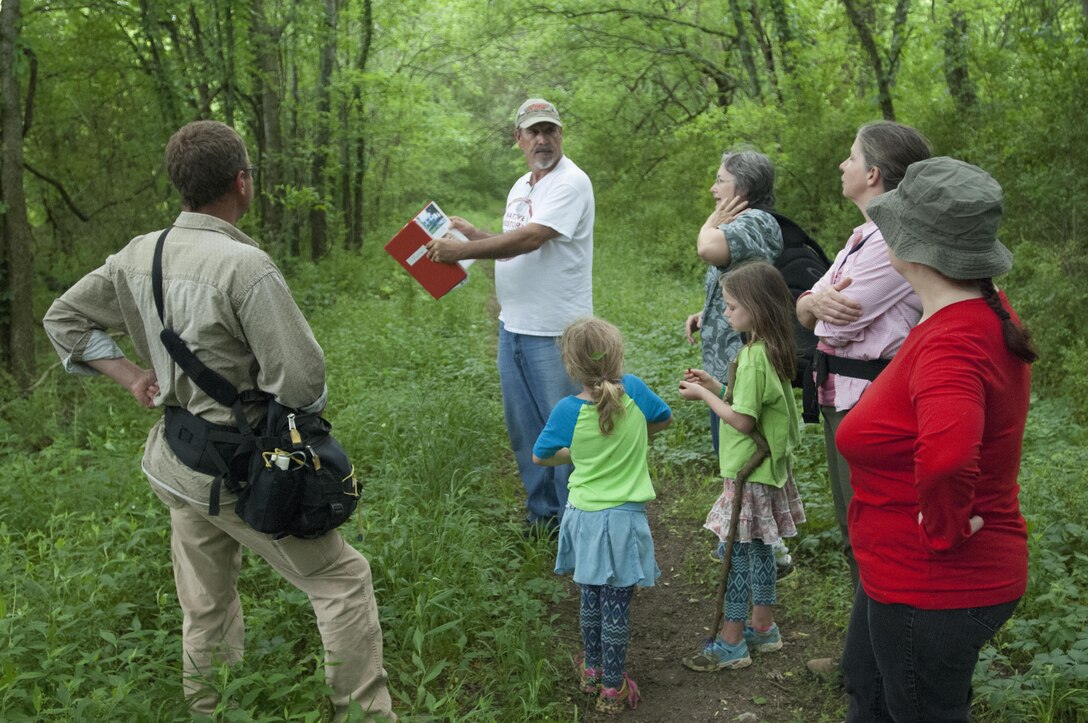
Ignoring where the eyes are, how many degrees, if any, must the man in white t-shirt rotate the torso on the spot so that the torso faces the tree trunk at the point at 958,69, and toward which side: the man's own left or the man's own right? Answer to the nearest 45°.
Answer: approximately 180°

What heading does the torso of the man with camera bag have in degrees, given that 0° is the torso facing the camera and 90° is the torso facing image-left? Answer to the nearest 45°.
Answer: approximately 225°

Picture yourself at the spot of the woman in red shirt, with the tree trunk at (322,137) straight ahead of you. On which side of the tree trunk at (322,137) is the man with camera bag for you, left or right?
left

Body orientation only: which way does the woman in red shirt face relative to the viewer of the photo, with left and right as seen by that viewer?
facing to the left of the viewer

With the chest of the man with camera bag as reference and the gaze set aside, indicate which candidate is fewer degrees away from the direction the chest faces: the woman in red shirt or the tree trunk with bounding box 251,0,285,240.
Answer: the tree trunk

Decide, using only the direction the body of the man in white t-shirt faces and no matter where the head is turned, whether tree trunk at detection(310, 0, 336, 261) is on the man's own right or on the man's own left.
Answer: on the man's own right

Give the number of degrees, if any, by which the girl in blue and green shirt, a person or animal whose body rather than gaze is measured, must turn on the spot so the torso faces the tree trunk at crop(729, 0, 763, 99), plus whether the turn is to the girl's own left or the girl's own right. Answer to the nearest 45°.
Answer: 0° — they already face it

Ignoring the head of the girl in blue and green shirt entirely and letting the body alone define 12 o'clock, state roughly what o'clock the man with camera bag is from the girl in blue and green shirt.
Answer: The man with camera bag is roughly at 8 o'clock from the girl in blue and green shirt.

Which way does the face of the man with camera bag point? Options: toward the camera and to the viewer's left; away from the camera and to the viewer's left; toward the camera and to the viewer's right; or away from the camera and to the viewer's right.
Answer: away from the camera and to the viewer's right

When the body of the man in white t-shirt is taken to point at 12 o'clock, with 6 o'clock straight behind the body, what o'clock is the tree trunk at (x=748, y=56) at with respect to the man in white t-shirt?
The tree trunk is roughly at 5 o'clock from the man in white t-shirt.

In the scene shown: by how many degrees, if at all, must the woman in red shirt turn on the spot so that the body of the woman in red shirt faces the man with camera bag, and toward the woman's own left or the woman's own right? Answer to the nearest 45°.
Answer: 0° — they already face them

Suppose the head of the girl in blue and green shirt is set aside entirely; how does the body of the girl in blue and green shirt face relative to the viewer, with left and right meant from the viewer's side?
facing away from the viewer
